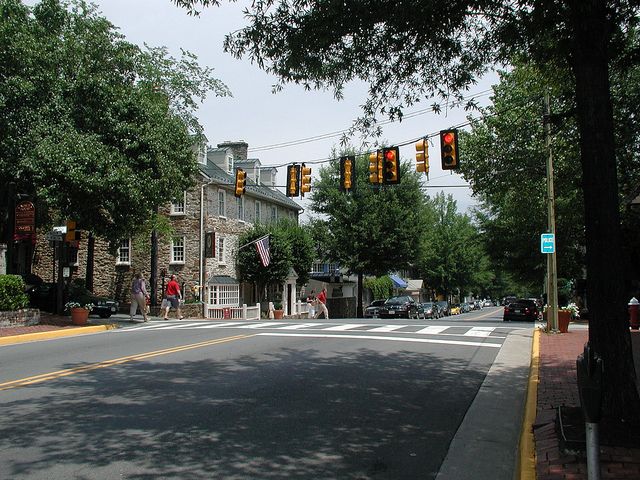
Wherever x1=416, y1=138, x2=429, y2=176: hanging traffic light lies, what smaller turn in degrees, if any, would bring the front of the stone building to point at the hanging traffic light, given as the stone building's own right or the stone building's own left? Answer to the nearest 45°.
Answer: approximately 45° to the stone building's own right

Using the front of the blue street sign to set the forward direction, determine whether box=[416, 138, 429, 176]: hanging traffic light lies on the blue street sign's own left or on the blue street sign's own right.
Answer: on the blue street sign's own right

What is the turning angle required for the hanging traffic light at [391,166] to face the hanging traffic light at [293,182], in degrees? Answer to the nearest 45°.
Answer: approximately 135° to its right
